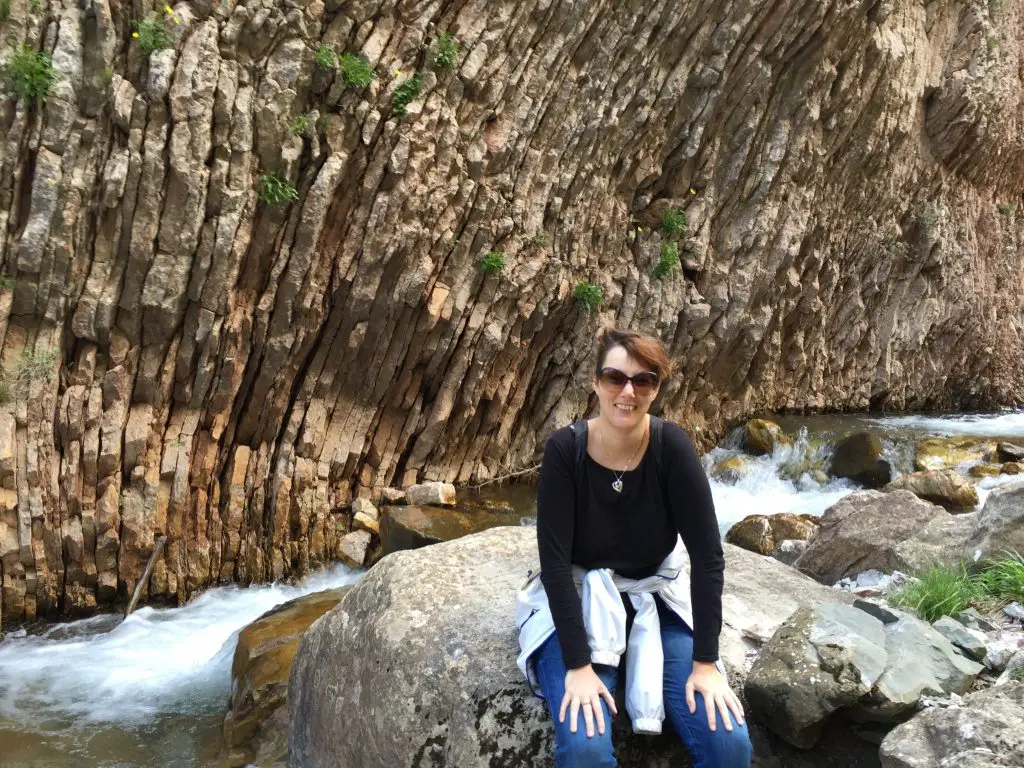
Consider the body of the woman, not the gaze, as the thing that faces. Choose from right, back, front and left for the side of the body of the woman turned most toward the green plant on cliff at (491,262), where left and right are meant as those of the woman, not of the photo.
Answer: back

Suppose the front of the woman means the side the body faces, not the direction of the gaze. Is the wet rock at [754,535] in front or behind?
behind

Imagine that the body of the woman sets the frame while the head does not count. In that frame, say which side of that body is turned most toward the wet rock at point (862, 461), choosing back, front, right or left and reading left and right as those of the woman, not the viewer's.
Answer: back

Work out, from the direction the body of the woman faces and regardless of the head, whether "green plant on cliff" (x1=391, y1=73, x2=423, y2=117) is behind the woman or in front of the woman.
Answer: behind

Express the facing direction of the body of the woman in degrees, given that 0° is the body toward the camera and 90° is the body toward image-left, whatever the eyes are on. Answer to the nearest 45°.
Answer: approximately 0°

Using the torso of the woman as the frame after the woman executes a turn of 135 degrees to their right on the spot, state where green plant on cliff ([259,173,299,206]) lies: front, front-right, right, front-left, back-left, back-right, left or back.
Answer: front

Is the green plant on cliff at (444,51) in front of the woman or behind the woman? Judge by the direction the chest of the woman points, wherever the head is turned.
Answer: behind

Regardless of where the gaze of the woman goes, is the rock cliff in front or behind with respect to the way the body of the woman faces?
behind

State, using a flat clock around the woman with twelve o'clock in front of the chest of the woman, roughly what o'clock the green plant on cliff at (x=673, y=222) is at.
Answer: The green plant on cliff is roughly at 6 o'clock from the woman.

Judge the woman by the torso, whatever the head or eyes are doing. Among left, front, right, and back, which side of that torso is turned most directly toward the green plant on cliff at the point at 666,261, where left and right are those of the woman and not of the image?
back

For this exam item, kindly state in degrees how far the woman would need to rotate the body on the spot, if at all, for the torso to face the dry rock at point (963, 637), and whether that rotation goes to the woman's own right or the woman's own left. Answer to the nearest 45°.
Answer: approximately 135° to the woman's own left

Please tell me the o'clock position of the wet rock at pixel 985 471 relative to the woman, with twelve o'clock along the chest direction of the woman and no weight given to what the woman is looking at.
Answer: The wet rock is roughly at 7 o'clock from the woman.

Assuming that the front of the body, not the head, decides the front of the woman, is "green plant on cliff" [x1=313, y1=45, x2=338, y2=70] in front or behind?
behind

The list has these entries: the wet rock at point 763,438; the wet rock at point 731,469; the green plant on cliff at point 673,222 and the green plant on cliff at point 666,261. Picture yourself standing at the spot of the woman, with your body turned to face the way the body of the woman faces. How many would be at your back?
4

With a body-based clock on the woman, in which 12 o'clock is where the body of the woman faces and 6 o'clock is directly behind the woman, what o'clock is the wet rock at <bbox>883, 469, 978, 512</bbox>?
The wet rock is roughly at 7 o'clock from the woman.

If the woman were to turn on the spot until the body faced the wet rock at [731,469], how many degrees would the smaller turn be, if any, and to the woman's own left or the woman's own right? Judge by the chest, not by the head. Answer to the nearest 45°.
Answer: approximately 180°
